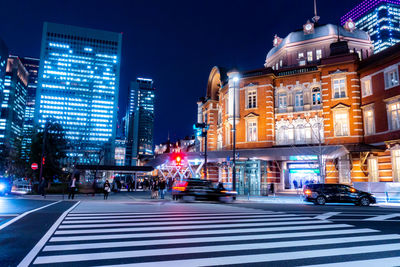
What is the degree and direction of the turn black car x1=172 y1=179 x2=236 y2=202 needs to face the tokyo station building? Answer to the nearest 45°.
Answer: approximately 45° to its left

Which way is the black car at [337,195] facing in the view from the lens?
facing to the right of the viewer

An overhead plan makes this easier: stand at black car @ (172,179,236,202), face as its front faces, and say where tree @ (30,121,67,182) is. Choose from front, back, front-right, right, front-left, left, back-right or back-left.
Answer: back-left

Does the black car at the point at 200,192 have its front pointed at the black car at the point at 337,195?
yes

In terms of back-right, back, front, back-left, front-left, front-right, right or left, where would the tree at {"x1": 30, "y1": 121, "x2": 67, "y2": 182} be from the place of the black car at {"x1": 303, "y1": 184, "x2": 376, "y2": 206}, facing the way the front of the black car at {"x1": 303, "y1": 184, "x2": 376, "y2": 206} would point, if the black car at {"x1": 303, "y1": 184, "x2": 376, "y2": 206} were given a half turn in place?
front

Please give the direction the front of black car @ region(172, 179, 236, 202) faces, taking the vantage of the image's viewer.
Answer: facing to the right of the viewer

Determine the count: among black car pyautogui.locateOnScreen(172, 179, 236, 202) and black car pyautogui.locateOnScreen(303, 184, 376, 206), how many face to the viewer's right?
2

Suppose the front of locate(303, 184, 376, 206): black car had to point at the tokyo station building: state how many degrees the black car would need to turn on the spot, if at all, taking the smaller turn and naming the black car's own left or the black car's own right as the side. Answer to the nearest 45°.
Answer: approximately 90° to the black car's own left

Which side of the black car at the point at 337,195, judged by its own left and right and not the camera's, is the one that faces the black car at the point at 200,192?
back

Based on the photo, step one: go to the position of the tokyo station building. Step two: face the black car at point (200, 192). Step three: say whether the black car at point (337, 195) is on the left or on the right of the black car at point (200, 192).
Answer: left
